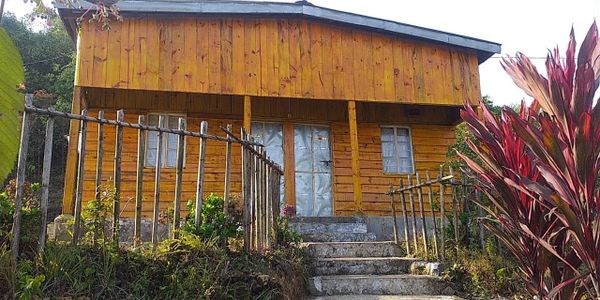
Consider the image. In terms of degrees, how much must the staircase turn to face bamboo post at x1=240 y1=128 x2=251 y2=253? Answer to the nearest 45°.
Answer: approximately 45° to its right

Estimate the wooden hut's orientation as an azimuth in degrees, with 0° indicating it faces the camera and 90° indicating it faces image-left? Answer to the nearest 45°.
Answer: approximately 0°

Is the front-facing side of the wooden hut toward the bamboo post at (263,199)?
yes

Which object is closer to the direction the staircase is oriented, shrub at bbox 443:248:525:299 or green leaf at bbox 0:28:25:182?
the green leaf

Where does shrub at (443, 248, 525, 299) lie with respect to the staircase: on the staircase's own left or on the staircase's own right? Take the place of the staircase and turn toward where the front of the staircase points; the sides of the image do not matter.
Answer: on the staircase's own left

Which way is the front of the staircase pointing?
toward the camera

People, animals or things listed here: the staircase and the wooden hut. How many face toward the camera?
2

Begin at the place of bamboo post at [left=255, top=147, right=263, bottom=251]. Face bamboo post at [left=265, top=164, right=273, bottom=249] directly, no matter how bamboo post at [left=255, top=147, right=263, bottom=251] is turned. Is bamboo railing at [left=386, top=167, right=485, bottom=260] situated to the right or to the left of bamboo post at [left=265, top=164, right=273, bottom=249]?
right

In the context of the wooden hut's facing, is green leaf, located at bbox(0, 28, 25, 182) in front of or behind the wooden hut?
in front

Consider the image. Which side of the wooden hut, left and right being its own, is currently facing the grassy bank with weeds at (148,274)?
front
